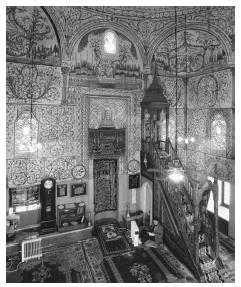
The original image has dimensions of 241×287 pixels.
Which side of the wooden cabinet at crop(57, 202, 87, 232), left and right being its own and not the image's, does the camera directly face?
front

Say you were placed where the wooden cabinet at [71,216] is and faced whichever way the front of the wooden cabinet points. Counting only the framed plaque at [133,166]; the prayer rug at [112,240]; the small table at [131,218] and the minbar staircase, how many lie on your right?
0

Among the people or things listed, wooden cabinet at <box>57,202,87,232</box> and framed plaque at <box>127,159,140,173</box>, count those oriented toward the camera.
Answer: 2

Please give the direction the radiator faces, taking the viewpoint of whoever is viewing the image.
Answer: facing the viewer and to the right of the viewer

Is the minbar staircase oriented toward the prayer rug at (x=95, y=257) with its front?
no

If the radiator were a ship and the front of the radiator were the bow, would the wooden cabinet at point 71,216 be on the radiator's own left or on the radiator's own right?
on the radiator's own left

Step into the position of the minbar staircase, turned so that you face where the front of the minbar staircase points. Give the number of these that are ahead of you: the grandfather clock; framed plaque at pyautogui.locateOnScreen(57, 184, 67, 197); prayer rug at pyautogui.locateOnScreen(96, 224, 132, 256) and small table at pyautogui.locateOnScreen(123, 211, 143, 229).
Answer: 0

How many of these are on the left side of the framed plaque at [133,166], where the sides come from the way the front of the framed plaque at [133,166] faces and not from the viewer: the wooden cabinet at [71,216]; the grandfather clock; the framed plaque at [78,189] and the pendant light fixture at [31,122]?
0

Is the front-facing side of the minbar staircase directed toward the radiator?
no

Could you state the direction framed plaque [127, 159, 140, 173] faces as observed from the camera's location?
facing the viewer

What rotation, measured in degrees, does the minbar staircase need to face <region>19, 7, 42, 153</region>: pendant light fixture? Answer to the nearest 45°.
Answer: approximately 135° to its right

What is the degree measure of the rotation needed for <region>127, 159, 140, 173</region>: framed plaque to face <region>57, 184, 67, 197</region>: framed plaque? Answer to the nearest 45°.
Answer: approximately 45° to its right
